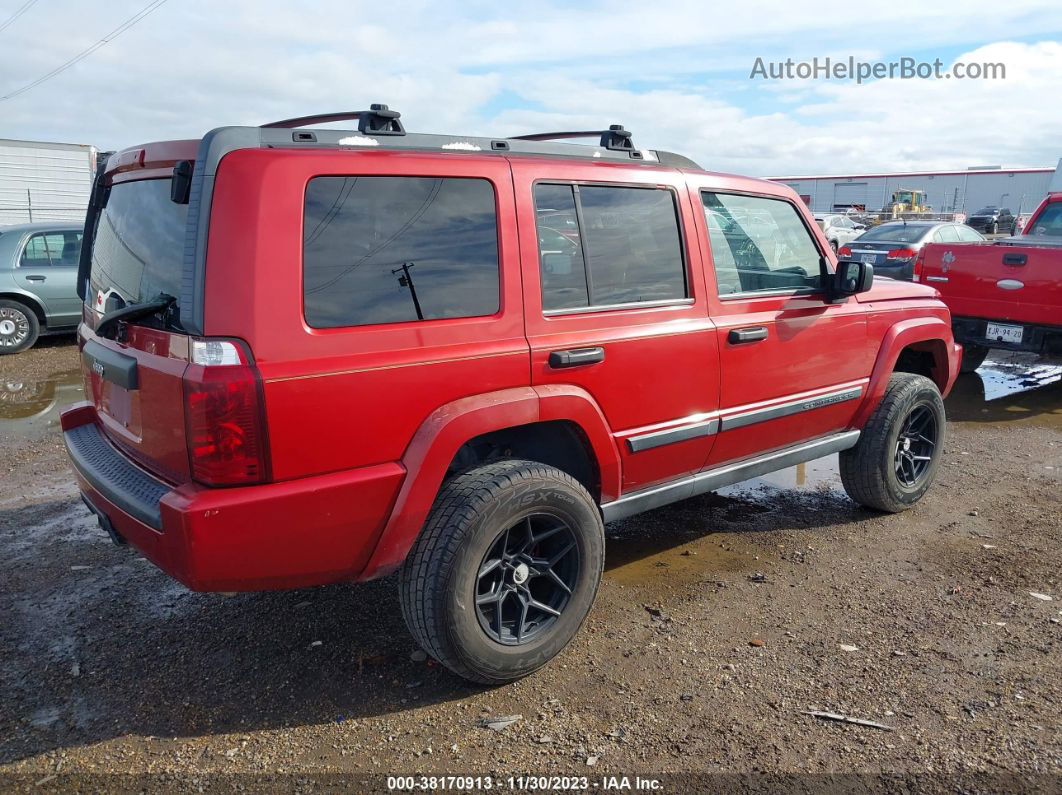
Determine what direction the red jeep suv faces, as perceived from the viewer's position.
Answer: facing away from the viewer and to the right of the viewer

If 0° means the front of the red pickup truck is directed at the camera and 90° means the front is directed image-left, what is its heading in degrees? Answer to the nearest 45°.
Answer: approximately 225°

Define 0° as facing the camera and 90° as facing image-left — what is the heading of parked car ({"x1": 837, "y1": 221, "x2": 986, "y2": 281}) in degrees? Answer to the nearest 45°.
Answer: approximately 225°

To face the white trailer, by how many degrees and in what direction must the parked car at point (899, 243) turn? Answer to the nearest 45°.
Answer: approximately 135° to its left

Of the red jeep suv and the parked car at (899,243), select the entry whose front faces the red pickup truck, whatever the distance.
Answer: the red jeep suv

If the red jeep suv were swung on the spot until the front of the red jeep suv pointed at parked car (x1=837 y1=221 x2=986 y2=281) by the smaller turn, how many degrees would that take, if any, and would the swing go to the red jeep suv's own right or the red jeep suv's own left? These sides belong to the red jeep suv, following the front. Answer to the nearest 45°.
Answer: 0° — it already faces it
